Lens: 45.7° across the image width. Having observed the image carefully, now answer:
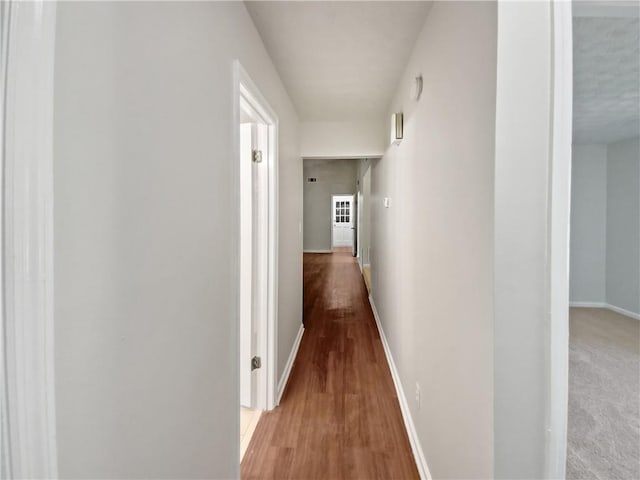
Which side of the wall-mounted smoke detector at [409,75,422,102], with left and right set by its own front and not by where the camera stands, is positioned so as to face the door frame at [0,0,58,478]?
left

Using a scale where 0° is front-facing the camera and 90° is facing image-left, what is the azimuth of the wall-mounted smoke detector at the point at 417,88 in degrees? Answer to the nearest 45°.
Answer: approximately 90°

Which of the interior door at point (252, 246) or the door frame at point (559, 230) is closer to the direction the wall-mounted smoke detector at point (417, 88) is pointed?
the interior door

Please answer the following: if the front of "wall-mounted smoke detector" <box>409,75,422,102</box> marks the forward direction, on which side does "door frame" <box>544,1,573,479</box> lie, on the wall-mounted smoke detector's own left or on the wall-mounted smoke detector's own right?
on the wall-mounted smoke detector's own left
